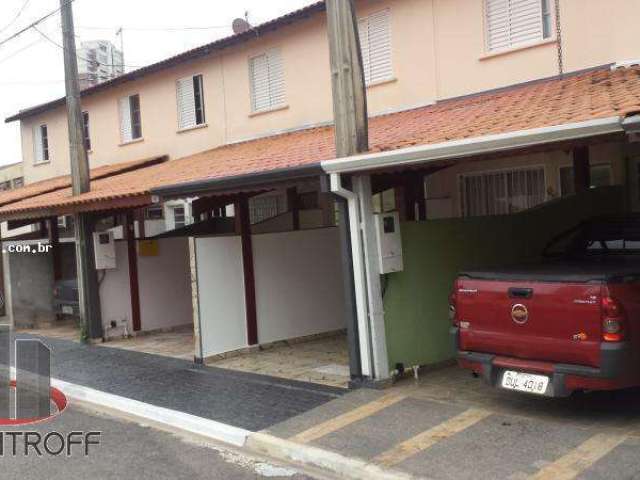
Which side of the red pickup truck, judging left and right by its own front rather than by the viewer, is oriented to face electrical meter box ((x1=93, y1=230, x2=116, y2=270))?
left

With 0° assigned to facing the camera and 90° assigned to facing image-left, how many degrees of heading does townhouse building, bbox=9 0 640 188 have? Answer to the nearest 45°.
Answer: approximately 45°

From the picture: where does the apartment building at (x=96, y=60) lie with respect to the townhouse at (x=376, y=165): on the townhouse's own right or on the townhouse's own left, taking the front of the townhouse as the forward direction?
on the townhouse's own right

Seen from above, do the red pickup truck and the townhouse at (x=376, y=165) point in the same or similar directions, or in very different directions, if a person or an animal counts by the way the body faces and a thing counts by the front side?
very different directions

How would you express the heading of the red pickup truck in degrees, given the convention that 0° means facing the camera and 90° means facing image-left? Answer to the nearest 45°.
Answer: approximately 225°

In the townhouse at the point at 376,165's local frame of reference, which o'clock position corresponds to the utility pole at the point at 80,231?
The utility pole is roughly at 2 o'clock from the townhouse.

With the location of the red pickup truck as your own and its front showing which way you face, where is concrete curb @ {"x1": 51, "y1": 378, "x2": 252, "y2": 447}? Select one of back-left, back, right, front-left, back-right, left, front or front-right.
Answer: back-left

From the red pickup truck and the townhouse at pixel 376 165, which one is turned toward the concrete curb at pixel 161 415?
the townhouse
